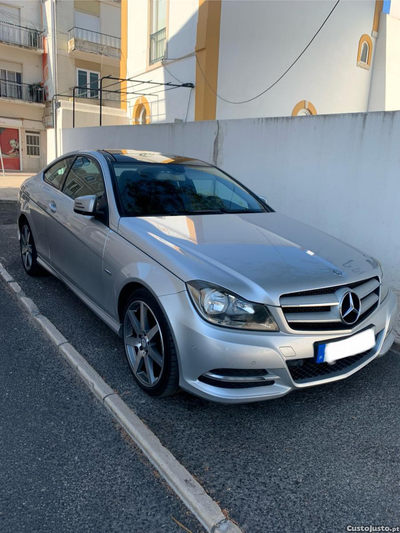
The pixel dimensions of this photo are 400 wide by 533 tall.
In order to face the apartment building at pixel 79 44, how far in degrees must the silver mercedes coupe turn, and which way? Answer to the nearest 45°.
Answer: approximately 135° to its left

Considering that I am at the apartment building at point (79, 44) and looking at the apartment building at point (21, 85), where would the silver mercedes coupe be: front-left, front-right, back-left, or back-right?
front-left

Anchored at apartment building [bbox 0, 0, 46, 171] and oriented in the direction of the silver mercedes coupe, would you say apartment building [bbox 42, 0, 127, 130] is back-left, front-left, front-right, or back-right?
front-left

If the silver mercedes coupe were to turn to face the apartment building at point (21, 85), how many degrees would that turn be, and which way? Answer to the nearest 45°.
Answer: approximately 180°

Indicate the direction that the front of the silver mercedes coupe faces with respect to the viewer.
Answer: facing the viewer and to the right of the viewer
